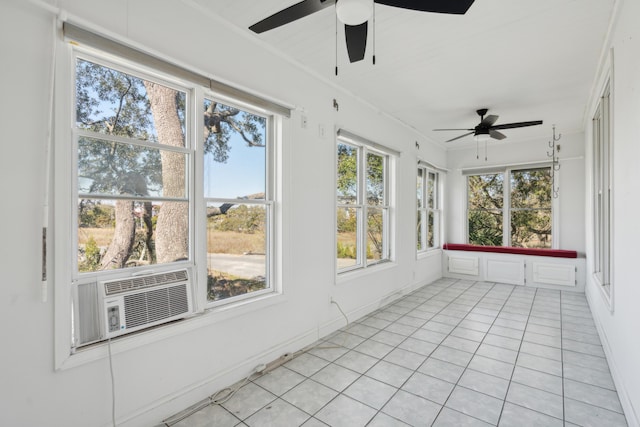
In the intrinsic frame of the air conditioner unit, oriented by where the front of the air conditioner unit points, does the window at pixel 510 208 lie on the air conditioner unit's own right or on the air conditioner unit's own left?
on the air conditioner unit's own left

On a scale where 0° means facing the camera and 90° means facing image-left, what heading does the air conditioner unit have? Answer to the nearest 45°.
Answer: approximately 315°

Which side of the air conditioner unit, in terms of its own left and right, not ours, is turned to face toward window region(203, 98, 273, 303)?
left

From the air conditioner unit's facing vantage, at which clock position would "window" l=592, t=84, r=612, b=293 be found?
The window is roughly at 11 o'clock from the air conditioner unit.

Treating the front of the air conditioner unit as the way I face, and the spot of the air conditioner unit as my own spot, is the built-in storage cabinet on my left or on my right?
on my left

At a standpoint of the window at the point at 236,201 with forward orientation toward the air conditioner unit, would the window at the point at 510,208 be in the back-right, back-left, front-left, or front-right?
back-left
